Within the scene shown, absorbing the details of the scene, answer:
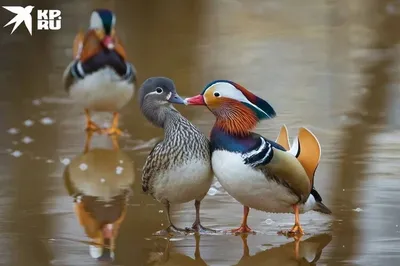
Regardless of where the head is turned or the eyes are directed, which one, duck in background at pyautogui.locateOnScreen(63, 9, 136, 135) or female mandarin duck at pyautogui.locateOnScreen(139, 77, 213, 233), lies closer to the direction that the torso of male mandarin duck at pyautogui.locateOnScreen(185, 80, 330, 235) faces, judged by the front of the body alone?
the female mandarin duck

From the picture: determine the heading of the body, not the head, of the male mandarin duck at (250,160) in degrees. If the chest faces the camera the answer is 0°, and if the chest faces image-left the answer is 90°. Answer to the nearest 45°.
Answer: approximately 45°

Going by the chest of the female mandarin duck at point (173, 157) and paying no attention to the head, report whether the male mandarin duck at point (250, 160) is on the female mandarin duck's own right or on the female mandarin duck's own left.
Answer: on the female mandarin duck's own left

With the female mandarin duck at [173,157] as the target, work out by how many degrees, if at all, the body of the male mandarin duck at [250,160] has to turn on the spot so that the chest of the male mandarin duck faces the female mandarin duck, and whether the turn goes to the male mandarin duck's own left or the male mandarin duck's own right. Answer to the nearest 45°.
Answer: approximately 45° to the male mandarin duck's own right
